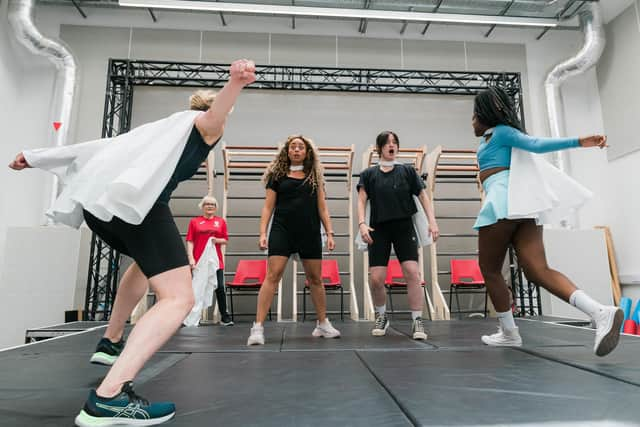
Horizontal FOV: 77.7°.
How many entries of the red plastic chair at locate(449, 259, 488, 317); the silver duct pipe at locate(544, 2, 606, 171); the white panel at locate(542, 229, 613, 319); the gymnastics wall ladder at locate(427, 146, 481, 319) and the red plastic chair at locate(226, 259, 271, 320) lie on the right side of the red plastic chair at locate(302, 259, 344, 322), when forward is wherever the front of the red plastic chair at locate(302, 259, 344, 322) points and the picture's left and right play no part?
1

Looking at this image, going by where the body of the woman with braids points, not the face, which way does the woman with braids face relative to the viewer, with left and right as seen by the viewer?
facing to the left of the viewer

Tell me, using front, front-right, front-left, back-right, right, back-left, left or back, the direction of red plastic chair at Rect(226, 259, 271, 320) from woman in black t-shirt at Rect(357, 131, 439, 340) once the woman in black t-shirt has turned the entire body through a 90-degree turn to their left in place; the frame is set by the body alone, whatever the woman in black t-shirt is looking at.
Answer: back-left

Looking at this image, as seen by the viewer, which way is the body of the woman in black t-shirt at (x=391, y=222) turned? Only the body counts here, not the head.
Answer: toward the camera

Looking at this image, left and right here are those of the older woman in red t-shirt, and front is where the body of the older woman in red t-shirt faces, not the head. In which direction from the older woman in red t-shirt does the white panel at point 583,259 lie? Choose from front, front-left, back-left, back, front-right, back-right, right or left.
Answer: left

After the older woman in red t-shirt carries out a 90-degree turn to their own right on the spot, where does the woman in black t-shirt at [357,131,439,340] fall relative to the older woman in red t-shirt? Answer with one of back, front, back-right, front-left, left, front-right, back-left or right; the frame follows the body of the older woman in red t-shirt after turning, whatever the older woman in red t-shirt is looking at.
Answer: back-left

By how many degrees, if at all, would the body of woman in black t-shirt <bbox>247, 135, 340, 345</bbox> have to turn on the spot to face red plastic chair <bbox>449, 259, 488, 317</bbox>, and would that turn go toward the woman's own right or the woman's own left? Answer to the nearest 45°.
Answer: approximately 135° to the woman's own left

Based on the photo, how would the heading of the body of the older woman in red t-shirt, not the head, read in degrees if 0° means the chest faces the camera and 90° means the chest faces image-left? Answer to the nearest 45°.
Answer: approximately 0°

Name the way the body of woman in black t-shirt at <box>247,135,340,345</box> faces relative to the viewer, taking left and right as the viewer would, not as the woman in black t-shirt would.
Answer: facing the viewer

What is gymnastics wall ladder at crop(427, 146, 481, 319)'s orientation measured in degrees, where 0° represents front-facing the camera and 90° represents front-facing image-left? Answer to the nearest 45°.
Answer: approximately 0°
